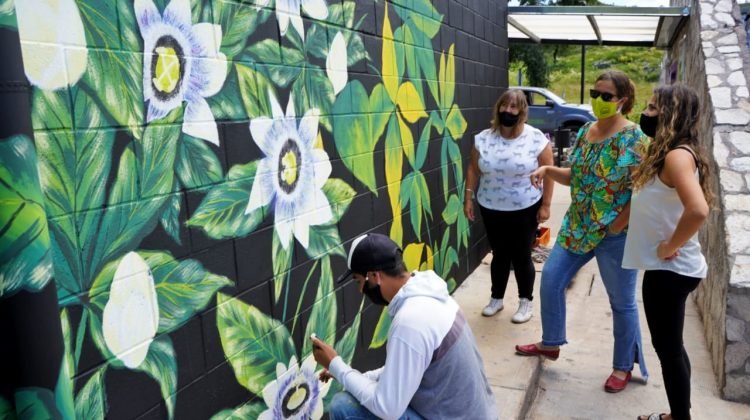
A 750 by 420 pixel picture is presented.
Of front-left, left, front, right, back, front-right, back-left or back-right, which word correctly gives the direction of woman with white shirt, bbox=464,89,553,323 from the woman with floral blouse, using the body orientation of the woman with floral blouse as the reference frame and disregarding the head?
right

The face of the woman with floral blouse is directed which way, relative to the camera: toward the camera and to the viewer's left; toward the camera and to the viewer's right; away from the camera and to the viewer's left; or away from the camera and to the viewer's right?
toward the camera and to the viewer's left

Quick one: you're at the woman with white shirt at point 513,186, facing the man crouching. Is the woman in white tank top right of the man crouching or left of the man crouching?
left

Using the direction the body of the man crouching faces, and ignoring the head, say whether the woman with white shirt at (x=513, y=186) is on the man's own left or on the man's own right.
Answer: on the man's own right

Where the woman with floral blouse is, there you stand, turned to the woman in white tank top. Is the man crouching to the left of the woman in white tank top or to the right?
right

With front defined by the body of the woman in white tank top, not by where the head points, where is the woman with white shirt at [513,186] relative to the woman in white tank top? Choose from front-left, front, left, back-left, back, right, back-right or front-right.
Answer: front-right

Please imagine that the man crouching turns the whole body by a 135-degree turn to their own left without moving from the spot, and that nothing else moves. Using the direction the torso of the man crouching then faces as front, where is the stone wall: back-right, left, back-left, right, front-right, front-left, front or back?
left

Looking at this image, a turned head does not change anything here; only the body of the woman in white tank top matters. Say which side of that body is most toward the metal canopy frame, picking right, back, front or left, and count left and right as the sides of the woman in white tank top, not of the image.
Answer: right

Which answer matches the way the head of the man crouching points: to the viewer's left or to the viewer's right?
to the viewer's left

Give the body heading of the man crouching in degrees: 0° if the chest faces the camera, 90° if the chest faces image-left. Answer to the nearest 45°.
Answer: approximately 90°

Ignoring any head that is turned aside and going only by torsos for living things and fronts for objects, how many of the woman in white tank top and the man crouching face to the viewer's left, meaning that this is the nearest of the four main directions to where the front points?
2

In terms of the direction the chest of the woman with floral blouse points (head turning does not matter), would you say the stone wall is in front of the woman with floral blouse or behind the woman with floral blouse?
behind

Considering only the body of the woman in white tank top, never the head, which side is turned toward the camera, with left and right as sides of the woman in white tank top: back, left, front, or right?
left

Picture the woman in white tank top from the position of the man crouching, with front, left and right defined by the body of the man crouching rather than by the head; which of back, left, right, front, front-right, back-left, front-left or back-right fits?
back-right
